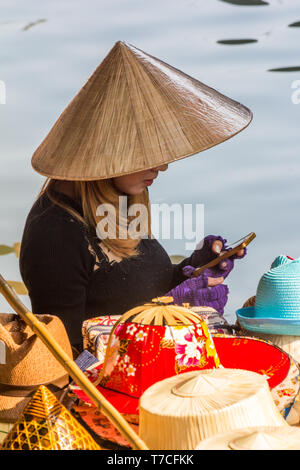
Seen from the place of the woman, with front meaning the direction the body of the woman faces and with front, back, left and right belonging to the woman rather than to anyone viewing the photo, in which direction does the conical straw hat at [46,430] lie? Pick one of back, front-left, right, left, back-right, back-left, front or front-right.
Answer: right

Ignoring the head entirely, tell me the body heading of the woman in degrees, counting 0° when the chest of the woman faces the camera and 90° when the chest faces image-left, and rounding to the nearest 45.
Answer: approximately 270°

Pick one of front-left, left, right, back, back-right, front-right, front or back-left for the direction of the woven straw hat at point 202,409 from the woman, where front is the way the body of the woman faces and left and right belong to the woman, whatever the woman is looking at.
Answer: right

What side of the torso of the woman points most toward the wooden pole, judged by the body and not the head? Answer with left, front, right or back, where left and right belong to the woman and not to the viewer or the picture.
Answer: right
